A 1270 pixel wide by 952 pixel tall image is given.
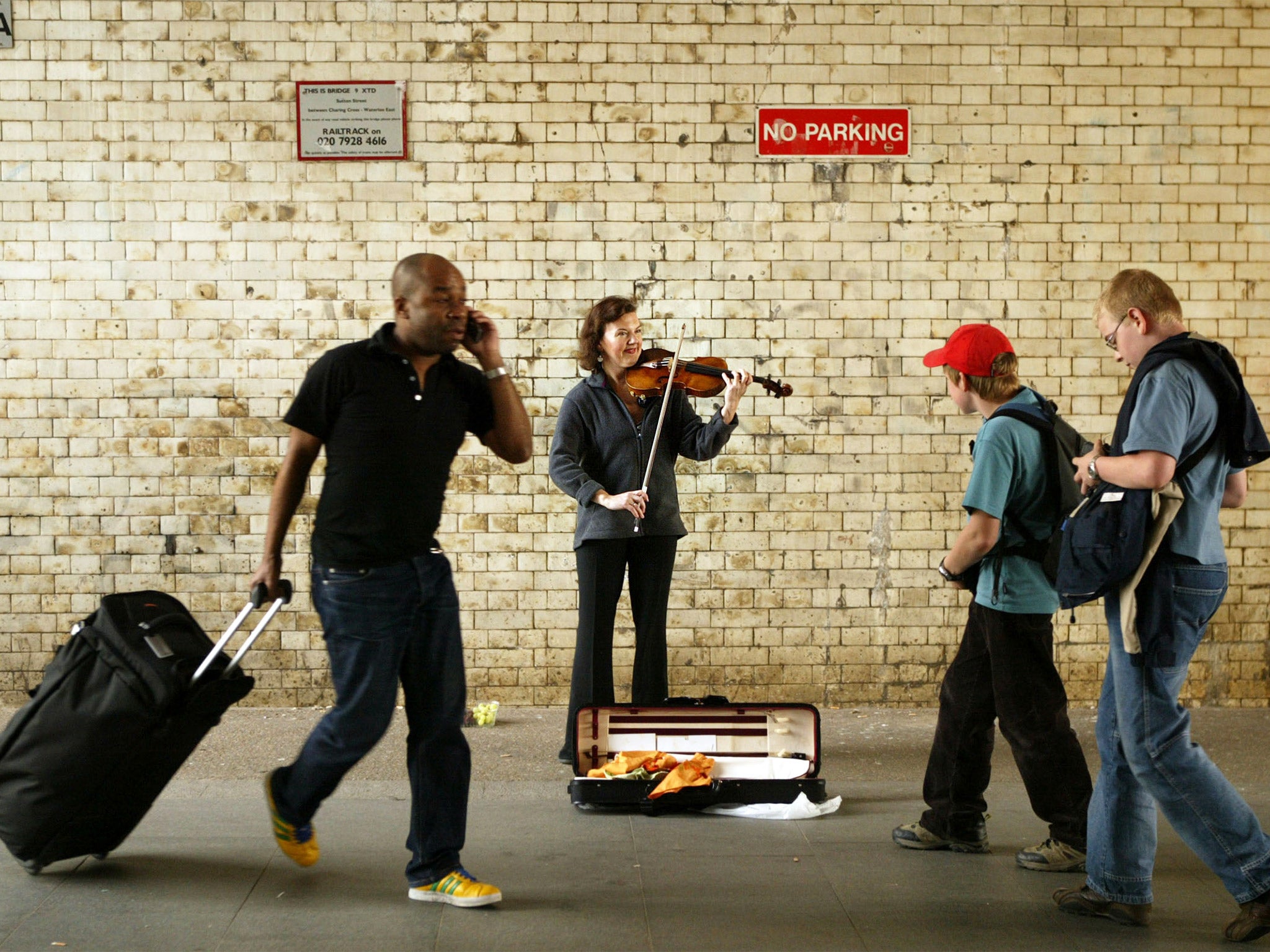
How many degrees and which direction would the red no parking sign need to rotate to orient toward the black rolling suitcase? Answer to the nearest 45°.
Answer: approximately 45° to its right

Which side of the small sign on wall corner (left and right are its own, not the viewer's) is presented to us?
front

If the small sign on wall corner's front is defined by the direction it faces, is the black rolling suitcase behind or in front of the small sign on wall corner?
in front

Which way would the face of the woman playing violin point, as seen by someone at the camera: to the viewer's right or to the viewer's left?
to the viewer's right

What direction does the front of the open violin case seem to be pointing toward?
toward the camera

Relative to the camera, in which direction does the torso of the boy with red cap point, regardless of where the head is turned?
to the viewer's left

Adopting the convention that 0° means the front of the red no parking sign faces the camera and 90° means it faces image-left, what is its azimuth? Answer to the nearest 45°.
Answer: approximately 0°

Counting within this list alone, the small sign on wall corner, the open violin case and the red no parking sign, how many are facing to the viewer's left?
0

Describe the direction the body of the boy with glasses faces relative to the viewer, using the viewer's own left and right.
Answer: facing to the left of the viewer

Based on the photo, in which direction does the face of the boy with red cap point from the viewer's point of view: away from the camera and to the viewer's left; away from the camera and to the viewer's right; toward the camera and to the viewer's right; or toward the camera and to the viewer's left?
away from the camera and to the viewer's left

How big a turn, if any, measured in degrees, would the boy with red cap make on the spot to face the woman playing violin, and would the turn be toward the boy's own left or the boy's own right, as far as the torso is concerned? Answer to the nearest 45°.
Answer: approximately 45° to the boy's own right

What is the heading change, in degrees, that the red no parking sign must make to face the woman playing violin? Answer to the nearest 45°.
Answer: approximately 45° to its right

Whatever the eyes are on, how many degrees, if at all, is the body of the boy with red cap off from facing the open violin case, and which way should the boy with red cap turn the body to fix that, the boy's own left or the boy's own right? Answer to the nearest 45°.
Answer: approximately 45° to the boy's own right

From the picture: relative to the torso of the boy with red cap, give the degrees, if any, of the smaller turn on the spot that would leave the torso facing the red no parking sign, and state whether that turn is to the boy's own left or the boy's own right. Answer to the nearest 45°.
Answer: approximately 90° to the boy's own right

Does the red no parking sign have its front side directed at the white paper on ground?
yes
